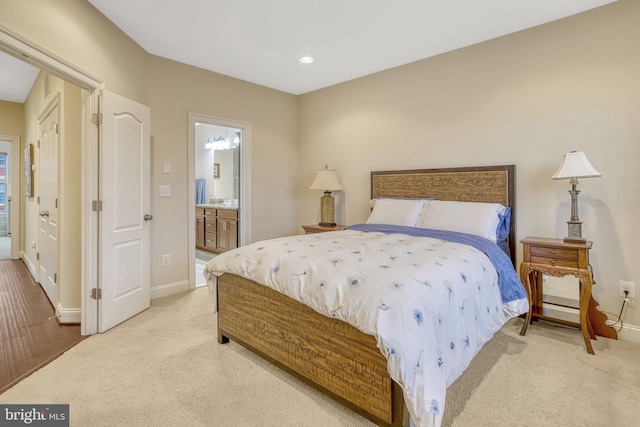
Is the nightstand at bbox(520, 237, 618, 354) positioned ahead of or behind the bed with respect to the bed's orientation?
behind

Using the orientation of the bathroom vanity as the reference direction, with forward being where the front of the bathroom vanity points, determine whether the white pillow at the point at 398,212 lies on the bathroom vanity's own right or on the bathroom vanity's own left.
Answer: on the bathroom vanity's own left

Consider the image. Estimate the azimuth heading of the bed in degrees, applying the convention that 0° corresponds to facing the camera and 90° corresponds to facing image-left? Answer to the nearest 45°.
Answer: approximately 45°

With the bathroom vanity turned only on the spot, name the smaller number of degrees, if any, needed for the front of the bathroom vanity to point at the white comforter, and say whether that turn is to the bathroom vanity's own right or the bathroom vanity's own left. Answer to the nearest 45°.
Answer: approximately 45° to the bathroom vanity's own left

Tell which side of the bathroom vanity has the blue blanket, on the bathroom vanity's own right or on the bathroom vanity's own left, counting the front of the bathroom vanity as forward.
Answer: on the bathroom vanity's own left
